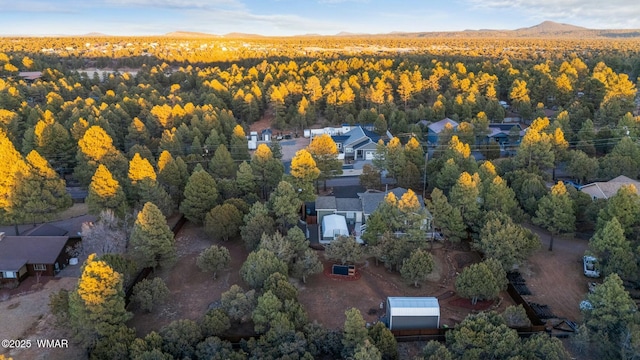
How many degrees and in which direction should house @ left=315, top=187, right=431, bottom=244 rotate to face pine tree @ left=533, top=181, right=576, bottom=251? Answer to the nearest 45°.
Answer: approximately 90° to its right

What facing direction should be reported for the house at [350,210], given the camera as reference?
facing away from the viewer

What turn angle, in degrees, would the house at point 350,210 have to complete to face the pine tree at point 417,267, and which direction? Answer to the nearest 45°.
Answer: approximately 135° to its right

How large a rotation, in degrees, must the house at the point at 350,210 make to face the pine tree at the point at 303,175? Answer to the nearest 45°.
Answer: approximately 90° to its left

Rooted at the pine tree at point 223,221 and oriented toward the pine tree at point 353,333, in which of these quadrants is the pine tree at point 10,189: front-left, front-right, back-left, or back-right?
back-right

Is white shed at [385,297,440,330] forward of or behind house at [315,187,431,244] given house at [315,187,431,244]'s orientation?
behind

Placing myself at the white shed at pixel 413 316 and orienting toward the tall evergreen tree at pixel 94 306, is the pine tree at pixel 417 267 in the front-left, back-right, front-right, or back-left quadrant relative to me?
back-right

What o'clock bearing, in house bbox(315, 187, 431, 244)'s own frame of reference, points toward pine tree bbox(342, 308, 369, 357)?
The pine tree is roughly at 6 o'clock from the house.

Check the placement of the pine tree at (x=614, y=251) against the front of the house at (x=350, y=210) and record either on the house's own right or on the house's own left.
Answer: on the house's own right

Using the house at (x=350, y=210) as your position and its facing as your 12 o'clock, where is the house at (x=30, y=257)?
the house at (x=30, y=257) is roughly at 8 o'clock from the house at (x=350, y=210).

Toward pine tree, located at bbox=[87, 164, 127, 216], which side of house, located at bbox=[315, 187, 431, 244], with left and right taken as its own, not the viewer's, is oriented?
left

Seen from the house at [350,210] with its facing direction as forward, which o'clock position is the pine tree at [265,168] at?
The pine tree is roughly at 10 o'clock from the house.

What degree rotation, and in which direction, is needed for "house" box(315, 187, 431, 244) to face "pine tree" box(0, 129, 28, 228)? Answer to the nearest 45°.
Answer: approximately 90° to its left
